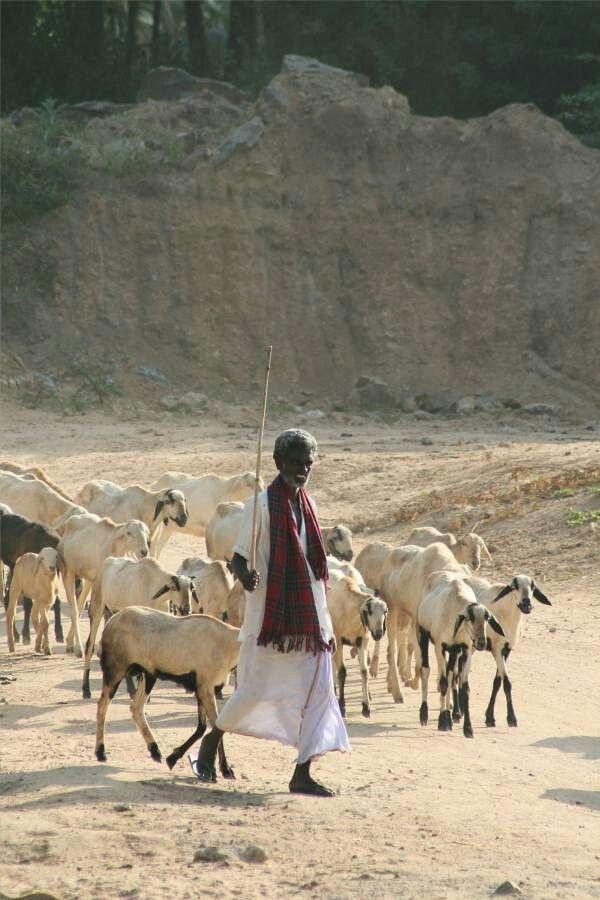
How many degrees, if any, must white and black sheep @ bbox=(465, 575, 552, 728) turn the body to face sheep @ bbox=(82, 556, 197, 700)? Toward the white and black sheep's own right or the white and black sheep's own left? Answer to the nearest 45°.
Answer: approximately 135° to the white and black sheep's own right

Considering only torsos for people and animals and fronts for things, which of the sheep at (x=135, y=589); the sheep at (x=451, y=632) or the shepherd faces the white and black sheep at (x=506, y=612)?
the sheep at (x=135, y=589)

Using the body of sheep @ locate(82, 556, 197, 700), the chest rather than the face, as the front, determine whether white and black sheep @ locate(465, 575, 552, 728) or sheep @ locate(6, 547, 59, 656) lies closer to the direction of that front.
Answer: the white and black sheep

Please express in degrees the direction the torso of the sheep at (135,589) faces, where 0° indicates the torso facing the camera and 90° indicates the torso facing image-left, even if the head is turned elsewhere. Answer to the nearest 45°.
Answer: approximately 270°

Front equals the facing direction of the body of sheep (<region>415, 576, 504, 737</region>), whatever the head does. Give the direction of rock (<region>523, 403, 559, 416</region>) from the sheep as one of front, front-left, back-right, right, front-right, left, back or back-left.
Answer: back-left

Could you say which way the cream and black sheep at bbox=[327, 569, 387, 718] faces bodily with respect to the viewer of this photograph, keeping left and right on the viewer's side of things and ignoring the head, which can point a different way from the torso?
facing the viewer and to the right of the viewer

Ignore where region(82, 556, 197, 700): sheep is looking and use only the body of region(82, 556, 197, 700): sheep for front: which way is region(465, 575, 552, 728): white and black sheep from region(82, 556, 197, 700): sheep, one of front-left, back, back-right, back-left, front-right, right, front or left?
front

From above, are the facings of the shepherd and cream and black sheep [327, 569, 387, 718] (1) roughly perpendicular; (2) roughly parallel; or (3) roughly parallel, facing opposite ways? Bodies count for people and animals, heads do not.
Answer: roughly parallel

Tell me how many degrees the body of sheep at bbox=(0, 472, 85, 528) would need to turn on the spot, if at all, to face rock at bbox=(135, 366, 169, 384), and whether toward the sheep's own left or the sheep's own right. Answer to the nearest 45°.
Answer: approximately 90° to the sheep's own left

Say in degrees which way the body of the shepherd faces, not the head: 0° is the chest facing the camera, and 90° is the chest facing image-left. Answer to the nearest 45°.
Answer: approximately 315°

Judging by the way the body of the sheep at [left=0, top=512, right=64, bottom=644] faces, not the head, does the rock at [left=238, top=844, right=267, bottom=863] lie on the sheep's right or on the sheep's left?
on the sheep's right
